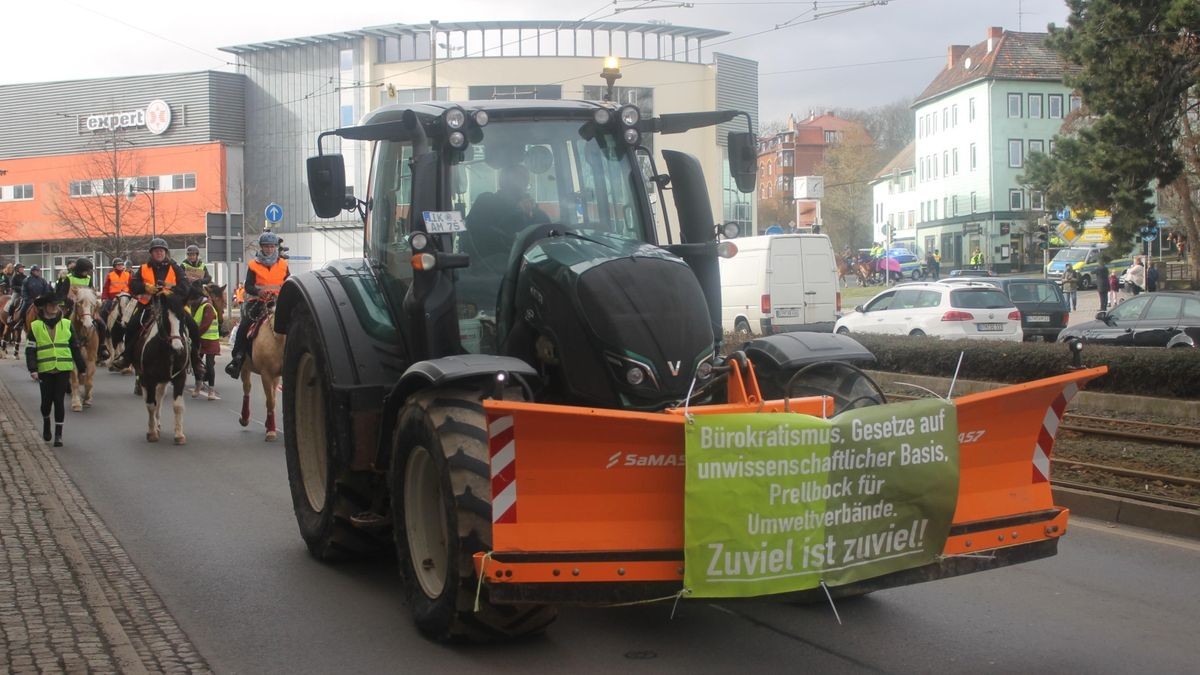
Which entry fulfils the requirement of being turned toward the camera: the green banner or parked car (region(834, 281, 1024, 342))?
the green banner

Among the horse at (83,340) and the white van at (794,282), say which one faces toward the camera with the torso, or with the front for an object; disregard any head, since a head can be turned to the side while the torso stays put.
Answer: the horse

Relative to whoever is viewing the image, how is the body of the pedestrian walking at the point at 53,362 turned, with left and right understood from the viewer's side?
facing the viewer

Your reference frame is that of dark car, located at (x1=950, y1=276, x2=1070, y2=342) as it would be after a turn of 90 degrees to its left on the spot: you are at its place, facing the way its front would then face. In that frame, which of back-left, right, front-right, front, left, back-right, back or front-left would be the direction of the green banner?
front-left

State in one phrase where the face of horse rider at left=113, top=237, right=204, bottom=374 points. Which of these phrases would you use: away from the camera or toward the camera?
toward the camera

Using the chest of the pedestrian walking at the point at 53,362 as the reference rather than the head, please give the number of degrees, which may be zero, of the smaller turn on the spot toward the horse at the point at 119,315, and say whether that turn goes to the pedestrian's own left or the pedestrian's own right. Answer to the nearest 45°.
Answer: approximately 180°

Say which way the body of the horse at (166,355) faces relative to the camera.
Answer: toward the camera

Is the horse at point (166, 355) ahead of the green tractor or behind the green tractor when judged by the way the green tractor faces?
behind

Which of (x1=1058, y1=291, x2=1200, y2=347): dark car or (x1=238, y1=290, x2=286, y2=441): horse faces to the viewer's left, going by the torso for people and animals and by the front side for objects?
the dark car

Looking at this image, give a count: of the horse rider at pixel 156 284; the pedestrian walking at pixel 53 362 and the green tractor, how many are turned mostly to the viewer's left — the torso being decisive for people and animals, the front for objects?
0

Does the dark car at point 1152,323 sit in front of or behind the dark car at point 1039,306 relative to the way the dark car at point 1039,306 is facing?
behind

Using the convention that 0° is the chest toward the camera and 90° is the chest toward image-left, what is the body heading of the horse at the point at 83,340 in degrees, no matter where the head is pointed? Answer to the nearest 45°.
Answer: approximately 0°

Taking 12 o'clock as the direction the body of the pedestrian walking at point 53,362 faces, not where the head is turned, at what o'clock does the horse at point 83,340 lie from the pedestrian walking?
The horse is roughly at 6 o'clock from the pedestrian walking.

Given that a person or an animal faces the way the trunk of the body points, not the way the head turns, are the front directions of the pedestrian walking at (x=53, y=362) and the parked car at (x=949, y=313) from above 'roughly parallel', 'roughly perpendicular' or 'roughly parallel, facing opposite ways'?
roughly parallel, facing opposite ways

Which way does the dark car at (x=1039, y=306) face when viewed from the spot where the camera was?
facing away from the viewer and to the left of the viewer

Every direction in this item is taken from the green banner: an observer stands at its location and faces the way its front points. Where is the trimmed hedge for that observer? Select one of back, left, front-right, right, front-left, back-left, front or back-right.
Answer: back

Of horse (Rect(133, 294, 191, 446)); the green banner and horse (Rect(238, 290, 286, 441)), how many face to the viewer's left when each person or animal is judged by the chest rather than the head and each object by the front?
0

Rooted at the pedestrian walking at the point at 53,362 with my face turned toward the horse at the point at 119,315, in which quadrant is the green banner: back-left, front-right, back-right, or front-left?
back-right

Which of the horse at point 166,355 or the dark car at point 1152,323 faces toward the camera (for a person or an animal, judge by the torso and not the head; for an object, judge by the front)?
the horse
